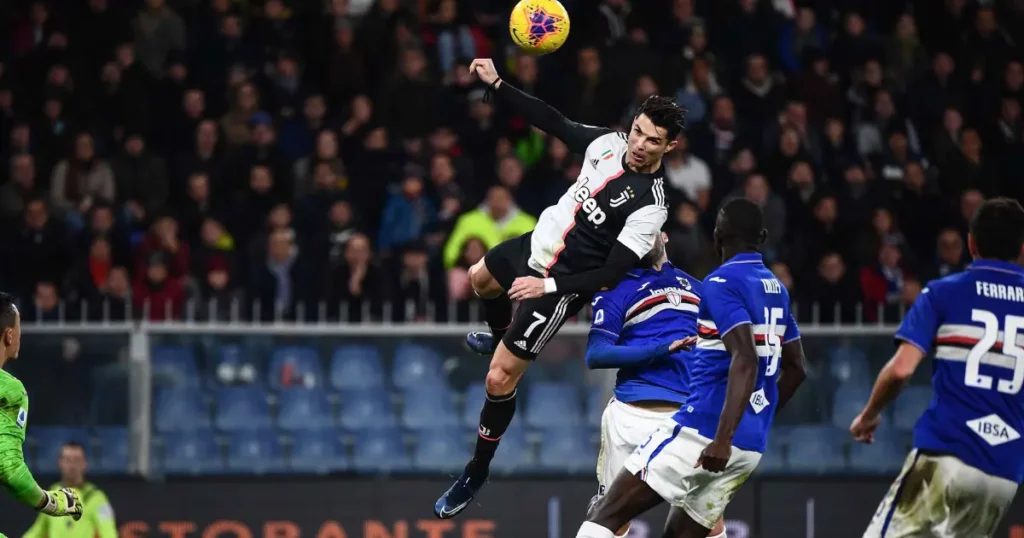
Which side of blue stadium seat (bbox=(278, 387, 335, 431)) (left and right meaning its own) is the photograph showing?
front

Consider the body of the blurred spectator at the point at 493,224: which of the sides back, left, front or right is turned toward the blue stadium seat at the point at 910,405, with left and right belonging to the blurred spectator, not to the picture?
left

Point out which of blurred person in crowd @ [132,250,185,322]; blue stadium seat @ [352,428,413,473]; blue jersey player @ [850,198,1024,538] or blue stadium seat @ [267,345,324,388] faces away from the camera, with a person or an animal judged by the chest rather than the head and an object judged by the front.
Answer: the blue jersey player

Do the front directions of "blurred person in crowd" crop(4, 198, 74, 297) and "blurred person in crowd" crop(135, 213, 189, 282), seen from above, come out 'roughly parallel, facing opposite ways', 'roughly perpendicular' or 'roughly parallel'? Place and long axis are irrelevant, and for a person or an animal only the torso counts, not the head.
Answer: roughly parallel

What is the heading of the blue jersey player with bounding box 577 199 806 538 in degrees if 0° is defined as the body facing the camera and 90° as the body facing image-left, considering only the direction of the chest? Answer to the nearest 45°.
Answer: approximately 135°

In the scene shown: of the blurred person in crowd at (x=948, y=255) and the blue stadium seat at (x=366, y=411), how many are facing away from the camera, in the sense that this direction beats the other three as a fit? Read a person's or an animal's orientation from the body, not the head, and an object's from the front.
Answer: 0

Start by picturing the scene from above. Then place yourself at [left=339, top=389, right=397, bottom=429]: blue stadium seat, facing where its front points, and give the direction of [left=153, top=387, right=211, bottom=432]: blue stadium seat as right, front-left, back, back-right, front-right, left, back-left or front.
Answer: right

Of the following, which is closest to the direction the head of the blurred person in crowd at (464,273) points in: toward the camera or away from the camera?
toward the camera

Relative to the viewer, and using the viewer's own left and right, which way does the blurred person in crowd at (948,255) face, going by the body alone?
facing the viewer

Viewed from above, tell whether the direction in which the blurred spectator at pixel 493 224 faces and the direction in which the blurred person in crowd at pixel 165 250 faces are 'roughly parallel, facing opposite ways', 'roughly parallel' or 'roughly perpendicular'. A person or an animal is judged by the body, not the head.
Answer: roughly parallel

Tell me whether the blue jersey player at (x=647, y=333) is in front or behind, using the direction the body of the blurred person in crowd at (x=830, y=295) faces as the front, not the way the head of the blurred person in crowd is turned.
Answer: in front

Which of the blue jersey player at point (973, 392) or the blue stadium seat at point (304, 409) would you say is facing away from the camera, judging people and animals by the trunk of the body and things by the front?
the blue jersey player

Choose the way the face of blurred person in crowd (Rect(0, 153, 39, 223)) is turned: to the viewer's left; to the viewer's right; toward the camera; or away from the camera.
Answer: toward the camera

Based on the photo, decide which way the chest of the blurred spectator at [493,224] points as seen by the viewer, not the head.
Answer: toward the camera

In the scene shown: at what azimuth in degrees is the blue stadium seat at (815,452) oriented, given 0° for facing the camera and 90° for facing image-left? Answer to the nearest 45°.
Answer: approximately 0°

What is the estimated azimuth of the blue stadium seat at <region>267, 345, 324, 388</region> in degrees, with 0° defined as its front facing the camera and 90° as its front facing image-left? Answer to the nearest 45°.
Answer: approximately 0°

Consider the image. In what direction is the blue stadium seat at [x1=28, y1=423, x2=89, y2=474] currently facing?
toward the camera
